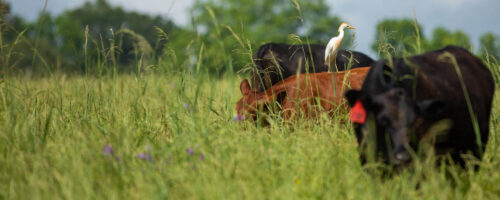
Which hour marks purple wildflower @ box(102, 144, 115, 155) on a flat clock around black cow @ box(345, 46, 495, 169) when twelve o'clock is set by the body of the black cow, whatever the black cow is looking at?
The purple wildflower is roughly at 1 o'clock from the black cow.

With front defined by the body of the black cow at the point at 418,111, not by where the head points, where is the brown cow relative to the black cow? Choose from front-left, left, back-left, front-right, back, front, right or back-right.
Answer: right

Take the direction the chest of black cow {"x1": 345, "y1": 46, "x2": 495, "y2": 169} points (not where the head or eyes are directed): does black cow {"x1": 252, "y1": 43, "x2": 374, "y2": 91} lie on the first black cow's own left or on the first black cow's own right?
on the first black cow's own right

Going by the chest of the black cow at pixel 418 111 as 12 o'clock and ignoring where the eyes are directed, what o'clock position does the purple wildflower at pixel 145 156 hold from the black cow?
The purple wildflower is roughly at 1 o'clock from the black cow.

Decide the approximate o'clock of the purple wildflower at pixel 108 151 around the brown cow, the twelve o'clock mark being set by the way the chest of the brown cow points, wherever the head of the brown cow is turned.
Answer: The purple wildflower is roughly at 10 o'clock from the brown cow.

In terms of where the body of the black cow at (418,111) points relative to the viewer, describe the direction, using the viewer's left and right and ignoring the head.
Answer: facing the viewer and to the left of the viewer

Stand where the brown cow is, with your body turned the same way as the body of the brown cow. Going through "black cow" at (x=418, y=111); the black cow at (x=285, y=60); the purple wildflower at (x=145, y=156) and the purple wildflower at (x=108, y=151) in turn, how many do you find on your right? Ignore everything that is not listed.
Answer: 1

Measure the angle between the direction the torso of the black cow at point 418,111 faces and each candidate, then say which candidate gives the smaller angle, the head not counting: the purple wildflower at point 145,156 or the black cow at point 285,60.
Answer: the purple wildflower

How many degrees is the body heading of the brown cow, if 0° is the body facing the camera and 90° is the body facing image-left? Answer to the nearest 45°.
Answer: approximately 90°
